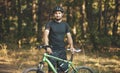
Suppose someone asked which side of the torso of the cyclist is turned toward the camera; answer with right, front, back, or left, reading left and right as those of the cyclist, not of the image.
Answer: front
